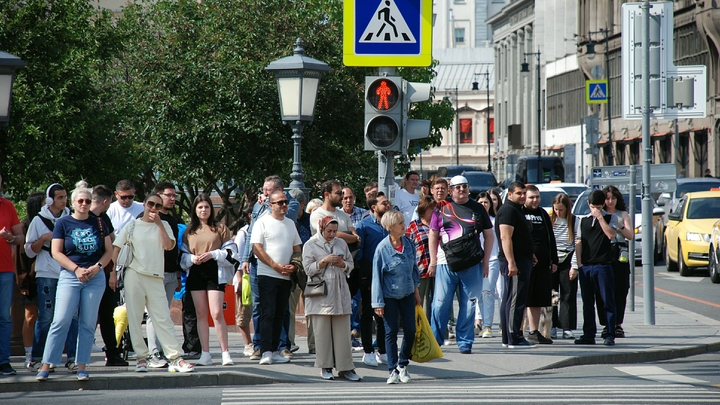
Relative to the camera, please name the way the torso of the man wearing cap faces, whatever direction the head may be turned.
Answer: toward the camera

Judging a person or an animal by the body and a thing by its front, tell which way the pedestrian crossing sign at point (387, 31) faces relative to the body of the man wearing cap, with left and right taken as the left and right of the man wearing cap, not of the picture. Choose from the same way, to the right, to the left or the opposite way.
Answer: the same way

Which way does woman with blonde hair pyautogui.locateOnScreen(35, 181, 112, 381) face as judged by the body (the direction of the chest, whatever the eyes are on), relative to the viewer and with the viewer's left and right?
facing the viewer

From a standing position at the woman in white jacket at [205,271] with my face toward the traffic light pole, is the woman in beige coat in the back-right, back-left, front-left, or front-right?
front-right

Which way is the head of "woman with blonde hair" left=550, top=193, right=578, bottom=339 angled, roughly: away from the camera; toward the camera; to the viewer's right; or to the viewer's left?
toward the camera

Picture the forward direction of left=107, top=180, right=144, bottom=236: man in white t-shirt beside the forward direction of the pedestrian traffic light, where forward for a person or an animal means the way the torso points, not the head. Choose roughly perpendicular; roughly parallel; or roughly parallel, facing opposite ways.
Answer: roughly parallel

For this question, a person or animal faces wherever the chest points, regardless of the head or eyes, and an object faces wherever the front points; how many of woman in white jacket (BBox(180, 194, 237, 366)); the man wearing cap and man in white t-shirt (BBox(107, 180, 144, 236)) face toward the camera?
3

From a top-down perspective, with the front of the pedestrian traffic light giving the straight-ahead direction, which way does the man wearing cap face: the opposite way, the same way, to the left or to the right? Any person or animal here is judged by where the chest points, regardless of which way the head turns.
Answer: the same way

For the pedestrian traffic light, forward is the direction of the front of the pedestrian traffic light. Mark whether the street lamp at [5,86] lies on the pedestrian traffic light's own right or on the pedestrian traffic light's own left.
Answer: on the pedestrian traffic light's own right

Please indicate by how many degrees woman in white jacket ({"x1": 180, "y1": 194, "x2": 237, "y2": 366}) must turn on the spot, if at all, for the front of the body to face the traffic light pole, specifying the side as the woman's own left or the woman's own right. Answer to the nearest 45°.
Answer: approximately 90° to the woman's own left

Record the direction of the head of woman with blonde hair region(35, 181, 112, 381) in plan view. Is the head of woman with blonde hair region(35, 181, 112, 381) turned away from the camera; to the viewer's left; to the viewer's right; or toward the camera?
toward the camera

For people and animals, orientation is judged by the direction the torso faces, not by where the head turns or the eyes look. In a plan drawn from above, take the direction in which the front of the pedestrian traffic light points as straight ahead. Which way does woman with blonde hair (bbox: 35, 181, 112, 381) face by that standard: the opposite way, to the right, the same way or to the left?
the same way

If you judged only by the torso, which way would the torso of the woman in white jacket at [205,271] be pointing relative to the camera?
toward the camera

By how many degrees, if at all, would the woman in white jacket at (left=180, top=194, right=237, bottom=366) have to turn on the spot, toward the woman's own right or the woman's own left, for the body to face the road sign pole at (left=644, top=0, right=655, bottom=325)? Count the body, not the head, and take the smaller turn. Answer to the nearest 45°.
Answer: approximately 135° to the woman's own left

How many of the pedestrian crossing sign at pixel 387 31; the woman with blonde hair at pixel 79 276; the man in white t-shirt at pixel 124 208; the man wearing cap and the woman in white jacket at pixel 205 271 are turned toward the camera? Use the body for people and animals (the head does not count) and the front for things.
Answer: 5
